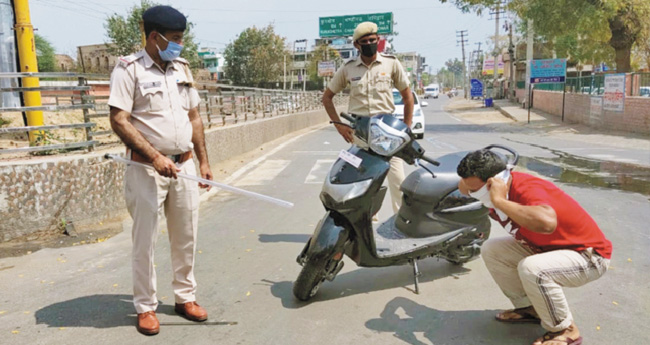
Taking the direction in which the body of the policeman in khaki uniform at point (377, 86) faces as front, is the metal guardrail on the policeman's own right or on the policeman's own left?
on the policeman's own right

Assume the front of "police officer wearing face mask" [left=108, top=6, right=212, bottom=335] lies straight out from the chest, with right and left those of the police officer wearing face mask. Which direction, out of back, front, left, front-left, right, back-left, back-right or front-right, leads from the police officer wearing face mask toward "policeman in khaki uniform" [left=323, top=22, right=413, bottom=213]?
left

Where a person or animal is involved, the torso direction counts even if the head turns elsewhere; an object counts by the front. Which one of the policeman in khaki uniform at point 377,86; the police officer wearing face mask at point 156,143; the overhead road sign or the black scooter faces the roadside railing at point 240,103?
the overhead road sign

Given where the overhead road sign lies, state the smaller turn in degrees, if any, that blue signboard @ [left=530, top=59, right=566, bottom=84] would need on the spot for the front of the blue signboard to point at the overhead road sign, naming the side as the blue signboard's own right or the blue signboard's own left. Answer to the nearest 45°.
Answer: approximately 135° to the blue signboard's own right

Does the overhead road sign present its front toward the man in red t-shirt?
yes

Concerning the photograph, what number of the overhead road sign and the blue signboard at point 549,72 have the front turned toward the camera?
2

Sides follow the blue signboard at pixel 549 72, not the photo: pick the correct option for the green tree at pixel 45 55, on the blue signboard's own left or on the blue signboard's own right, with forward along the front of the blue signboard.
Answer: on the blue signboard's own right

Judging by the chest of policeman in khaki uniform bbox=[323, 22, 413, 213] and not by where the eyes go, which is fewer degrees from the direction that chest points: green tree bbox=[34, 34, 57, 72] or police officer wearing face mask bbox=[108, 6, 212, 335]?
the police officer wearing face mask

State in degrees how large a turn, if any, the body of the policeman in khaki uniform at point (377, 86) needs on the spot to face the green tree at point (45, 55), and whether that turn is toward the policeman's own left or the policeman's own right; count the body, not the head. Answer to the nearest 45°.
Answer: approximately 135° to the policeman's own right

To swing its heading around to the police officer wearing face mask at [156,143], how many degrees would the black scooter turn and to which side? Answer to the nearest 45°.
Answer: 0° — it already faces them

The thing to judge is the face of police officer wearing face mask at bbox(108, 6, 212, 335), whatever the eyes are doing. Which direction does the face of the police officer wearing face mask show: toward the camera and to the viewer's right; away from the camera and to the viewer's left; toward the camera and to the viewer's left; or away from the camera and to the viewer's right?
toward the camera and to the viewer's right

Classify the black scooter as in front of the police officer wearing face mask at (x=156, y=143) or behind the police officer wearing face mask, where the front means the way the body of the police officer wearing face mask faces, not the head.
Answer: in front

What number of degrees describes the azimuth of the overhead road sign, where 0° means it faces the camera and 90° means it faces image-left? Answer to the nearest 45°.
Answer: approximately 0°

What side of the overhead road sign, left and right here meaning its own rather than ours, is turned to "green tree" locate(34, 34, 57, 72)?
right
